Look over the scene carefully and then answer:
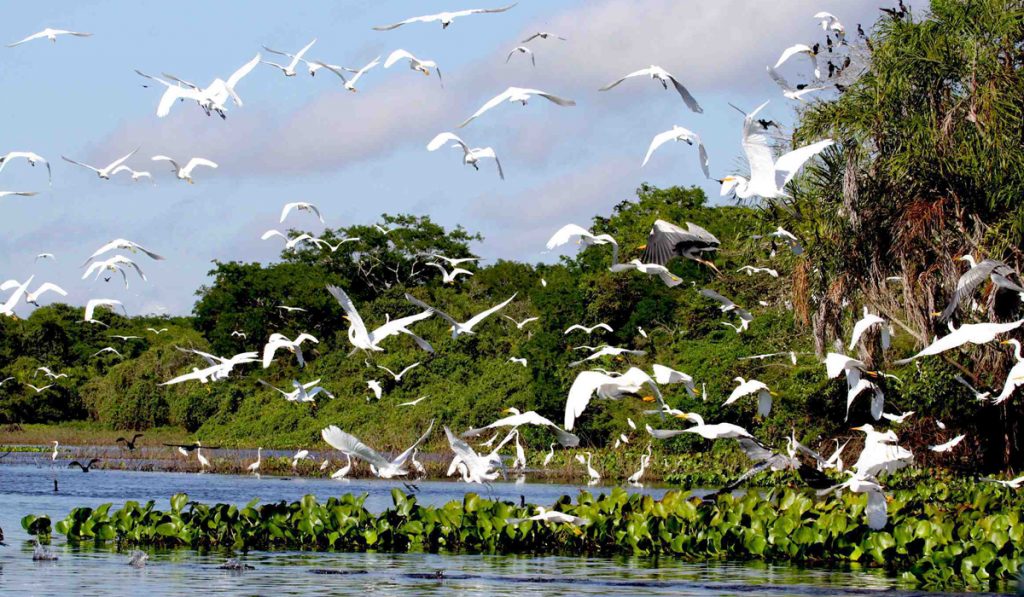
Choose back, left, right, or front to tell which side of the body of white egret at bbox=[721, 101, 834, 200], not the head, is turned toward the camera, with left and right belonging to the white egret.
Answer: left

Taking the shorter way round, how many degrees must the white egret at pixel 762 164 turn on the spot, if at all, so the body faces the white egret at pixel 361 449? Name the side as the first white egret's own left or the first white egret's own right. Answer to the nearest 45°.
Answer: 0° — it already faces it
